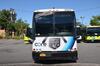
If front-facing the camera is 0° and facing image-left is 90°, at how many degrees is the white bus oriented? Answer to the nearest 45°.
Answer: approximately 0°

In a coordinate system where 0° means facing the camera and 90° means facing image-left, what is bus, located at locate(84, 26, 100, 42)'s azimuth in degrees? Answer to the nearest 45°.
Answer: approximately 0°

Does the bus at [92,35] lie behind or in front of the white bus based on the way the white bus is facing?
behind

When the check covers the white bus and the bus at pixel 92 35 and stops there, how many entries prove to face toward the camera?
2
